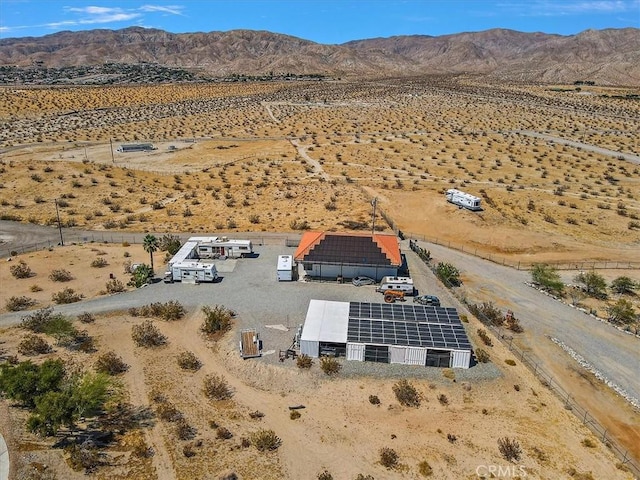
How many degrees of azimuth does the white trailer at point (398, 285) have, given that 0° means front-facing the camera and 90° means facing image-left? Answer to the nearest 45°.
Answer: approximately 90°

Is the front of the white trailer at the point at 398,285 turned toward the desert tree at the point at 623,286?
no

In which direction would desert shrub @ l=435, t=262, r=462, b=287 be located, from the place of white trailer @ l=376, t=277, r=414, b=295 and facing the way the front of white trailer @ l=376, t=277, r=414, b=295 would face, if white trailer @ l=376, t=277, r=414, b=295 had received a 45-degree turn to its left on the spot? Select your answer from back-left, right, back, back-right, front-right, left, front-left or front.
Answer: back

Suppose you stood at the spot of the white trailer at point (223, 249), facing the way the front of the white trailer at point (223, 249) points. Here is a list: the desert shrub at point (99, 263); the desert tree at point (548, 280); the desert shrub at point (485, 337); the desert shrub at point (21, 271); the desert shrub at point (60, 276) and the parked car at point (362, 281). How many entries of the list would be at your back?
3

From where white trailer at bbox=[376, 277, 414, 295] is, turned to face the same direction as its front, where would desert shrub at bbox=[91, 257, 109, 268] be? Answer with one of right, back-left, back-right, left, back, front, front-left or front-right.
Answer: front

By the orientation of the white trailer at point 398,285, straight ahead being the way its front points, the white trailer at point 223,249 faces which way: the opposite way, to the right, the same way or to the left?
the opposite way

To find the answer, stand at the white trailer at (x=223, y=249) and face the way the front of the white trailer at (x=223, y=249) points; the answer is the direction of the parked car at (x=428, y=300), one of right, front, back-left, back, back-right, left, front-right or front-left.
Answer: front-right

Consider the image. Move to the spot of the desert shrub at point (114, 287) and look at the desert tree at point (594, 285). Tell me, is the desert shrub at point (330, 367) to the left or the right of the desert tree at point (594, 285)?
right

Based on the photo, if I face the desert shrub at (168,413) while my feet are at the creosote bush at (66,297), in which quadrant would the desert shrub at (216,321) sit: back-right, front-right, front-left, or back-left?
front-left

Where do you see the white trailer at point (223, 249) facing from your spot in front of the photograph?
facing to the right of the viewer

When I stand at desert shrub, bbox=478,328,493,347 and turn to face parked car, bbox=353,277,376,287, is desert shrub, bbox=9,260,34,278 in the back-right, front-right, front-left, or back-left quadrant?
front-left

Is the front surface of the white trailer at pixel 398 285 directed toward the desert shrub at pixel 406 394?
no

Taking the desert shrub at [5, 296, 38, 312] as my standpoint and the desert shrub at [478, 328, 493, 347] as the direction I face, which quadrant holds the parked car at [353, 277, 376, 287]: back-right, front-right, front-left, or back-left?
front-left

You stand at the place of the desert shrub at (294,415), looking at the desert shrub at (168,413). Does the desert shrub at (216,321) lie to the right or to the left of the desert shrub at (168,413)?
right

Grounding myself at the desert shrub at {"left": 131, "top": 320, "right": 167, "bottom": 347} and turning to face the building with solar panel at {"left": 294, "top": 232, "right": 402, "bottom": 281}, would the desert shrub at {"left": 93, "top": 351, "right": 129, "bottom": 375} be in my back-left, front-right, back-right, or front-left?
back-right
